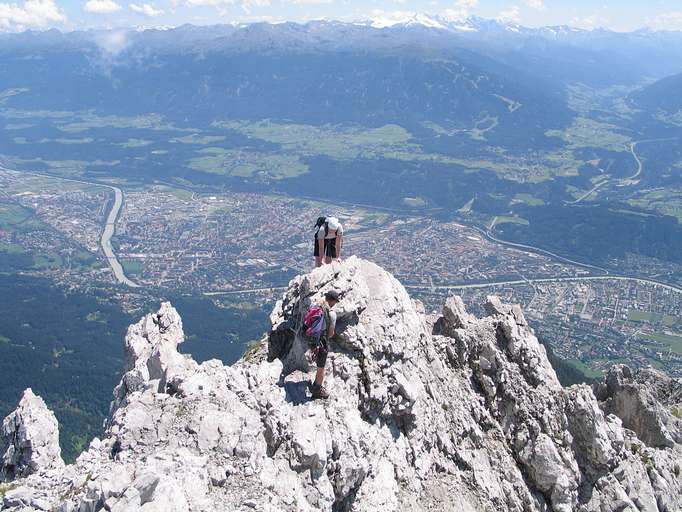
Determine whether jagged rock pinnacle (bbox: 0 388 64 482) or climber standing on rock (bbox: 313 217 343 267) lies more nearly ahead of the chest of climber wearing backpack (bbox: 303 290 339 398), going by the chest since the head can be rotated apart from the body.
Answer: the climber standing on rock

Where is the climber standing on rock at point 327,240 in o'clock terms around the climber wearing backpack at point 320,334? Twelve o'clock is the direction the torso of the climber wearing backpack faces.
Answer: The climber standing on rock is roughly at 9 o'clock from the climber wearing backpack.

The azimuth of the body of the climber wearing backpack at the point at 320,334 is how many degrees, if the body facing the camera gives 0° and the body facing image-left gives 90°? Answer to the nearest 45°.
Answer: approximately 270°

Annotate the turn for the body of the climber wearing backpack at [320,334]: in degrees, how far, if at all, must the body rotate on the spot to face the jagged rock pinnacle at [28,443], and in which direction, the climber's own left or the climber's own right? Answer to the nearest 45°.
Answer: approximately 135° to the climber's own left
